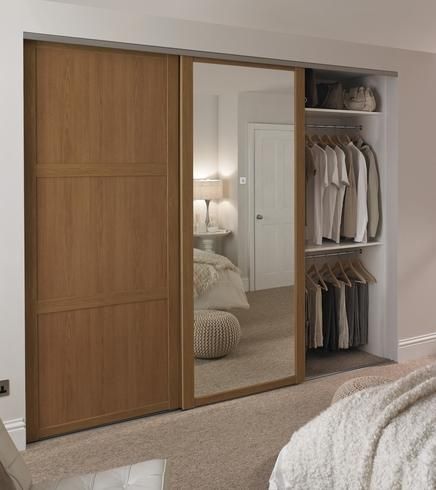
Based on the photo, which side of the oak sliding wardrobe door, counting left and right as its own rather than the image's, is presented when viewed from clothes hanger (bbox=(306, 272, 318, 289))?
left

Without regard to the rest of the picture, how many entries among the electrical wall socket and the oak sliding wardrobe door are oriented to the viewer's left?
0

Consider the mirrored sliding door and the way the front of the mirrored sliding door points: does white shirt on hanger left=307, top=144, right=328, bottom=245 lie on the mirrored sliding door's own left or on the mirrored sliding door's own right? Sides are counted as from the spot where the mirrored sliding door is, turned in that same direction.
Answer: on the mirrored sliding door's own left

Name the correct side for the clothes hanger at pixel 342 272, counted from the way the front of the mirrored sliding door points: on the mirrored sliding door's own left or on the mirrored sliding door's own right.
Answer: on the mirrored sliding door's own left

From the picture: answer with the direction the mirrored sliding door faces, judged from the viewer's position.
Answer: facing the viewer and to the right of the viewer

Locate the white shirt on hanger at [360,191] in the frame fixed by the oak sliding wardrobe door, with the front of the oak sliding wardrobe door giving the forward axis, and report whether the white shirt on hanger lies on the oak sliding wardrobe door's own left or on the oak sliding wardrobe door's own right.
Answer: on the oak sliding wardrobe door's own left

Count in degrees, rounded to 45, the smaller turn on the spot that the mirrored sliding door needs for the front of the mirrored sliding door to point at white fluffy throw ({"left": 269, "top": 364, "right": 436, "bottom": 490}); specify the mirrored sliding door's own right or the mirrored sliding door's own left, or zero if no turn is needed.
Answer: approximately 45° to the mirrored sliding door's own right

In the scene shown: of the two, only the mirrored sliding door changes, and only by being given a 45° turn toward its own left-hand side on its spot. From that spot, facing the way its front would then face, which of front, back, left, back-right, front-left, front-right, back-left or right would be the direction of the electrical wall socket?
back-right

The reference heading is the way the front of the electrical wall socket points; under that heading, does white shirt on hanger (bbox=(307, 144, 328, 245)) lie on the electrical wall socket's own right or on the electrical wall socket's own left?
on the electrical wall socket's own left
